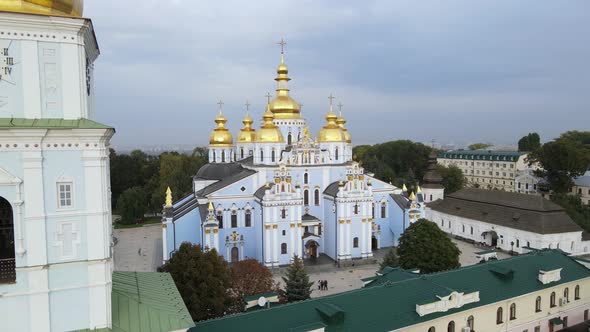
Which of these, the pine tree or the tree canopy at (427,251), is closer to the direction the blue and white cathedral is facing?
the pine tree

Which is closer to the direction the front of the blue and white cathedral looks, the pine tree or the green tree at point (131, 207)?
the pine tree

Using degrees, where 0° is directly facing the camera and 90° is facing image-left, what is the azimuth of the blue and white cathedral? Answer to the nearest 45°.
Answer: approximately 0°

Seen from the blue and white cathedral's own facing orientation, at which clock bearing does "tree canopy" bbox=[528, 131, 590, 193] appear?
The tree canopy is roughly at 8 o'clock from the blue and white cathedral.

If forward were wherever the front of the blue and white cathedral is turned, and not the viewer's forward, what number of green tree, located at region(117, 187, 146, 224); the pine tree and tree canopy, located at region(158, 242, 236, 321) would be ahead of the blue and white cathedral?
2

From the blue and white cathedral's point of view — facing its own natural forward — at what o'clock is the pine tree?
The pine tree is roughly at 12 o'clock from the blue and white cathedral.

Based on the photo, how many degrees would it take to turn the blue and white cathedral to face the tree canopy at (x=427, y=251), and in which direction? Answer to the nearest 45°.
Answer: approximately 45° to its left

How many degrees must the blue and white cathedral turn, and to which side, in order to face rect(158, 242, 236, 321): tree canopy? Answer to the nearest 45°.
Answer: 0° — it already faces it

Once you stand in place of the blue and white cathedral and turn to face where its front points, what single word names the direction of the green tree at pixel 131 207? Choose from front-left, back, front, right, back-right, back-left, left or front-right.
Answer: back-right
